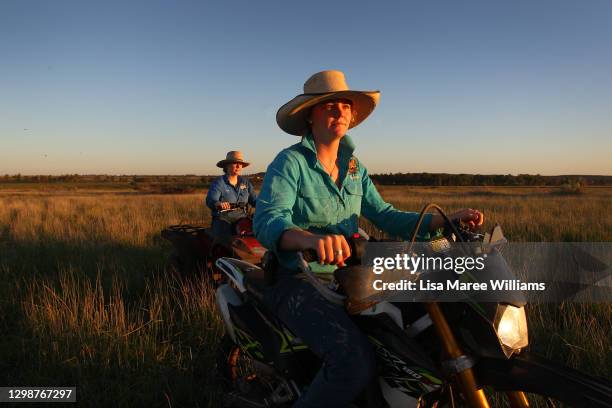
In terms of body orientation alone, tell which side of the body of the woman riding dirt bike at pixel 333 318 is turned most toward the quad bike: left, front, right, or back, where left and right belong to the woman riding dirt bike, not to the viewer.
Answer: back

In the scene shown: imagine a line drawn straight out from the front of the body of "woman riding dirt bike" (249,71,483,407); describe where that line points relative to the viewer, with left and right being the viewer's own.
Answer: facing the viewer and to the right of the viewer

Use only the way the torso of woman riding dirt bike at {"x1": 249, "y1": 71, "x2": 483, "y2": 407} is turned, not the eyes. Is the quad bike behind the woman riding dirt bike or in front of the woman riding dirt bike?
behind

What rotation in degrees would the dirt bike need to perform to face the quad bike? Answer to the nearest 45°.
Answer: approximately 180°

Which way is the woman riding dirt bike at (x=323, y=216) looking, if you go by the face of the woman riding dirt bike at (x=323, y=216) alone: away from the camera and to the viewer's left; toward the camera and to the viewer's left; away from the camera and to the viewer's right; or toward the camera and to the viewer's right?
toward the camera and to the viewer's right
